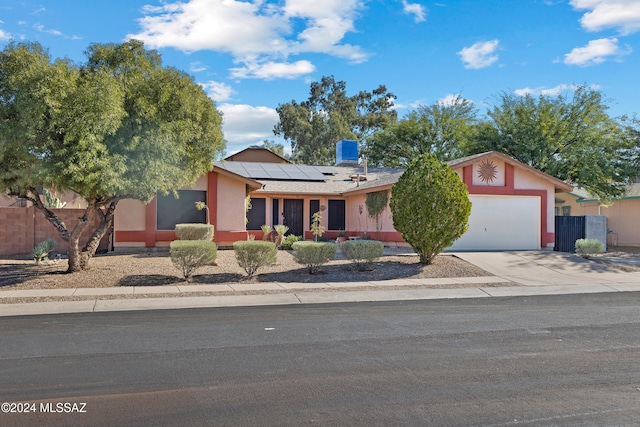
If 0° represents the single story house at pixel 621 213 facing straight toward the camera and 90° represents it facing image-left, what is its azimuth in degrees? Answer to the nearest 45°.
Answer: approximately 0°

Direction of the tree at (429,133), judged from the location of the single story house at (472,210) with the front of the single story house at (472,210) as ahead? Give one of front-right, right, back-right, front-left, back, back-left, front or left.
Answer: back

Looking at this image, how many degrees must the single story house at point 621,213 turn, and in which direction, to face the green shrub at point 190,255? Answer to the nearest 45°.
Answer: approximately 45° to its right

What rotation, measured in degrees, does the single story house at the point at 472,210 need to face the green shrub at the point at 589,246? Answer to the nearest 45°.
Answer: approximately 45° to its left

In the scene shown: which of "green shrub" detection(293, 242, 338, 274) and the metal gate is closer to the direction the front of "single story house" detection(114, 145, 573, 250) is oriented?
the green shrub

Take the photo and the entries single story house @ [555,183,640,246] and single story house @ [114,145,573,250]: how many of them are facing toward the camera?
2

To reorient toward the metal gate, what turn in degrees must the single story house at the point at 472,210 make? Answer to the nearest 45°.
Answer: approximately 90° to its left

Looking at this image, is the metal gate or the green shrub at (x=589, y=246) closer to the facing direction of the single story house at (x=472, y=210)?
the green shrub

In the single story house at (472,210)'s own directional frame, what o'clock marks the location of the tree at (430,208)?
The tree is roughly at 1 o'clock from the single story house.
